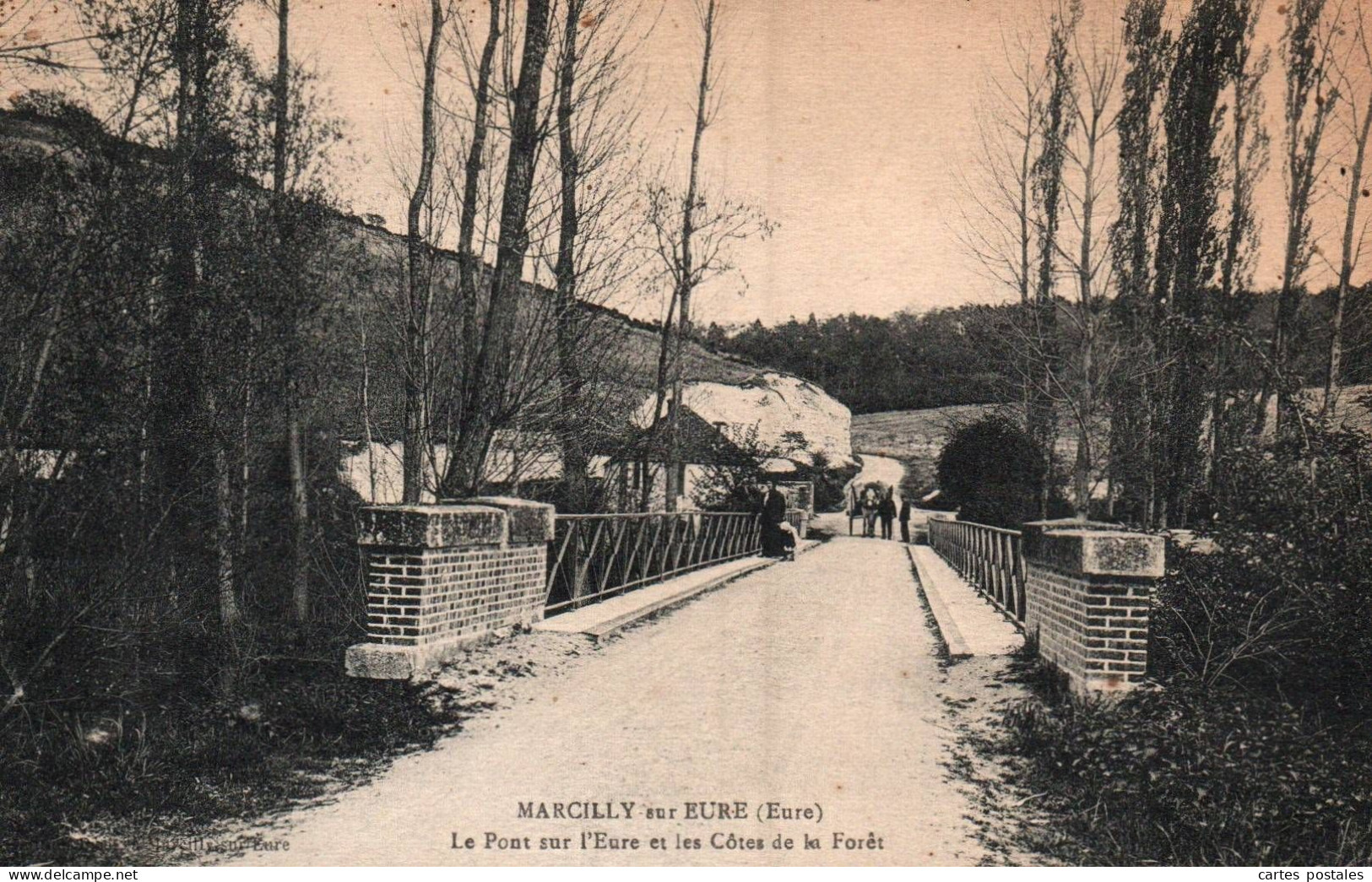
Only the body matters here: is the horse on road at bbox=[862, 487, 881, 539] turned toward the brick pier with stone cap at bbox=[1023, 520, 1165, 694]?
yes

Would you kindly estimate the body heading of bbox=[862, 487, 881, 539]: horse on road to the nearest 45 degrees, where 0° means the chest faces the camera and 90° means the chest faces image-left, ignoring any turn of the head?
approximately 0°

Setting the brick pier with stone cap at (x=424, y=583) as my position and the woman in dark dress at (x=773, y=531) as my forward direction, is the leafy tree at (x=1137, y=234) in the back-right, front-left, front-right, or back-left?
front-right

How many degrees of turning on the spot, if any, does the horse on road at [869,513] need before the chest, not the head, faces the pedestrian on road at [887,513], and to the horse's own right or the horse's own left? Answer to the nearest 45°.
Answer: approximately 45° to the horse's own left

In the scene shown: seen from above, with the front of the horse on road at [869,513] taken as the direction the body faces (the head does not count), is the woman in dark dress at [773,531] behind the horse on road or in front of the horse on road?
in front

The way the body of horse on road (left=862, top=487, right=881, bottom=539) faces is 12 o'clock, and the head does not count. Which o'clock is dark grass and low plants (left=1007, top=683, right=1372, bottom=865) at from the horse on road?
The dark grass and low plants is roughly at 12 o'clock from the horse on road.

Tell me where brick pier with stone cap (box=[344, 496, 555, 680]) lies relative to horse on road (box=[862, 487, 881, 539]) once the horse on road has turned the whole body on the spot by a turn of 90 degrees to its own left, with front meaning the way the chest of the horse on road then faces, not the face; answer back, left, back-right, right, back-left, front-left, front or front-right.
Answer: right
